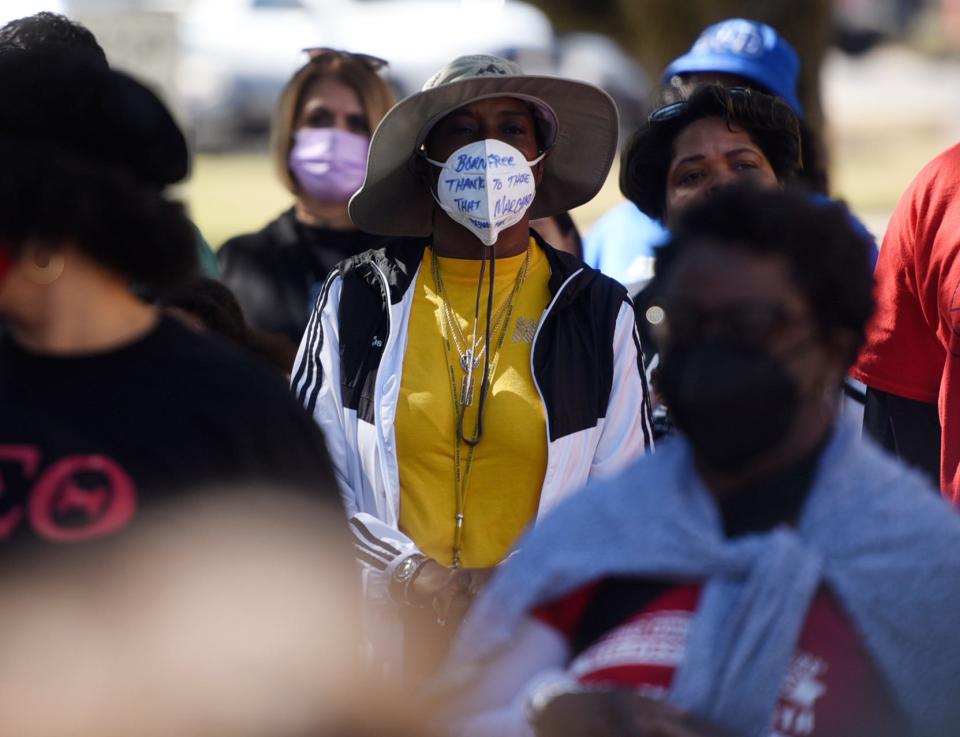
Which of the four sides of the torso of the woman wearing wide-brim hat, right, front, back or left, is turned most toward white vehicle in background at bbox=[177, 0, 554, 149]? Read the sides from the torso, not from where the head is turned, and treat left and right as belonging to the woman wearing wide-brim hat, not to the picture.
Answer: back

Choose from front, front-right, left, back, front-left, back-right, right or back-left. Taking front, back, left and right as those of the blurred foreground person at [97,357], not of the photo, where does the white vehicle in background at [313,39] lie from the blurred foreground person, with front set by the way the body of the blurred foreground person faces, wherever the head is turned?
back-right

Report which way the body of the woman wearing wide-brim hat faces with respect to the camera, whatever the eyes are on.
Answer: toward the camera

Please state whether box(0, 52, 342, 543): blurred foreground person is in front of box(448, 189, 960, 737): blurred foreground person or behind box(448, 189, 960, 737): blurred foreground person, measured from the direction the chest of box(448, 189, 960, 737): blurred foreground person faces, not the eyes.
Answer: in front

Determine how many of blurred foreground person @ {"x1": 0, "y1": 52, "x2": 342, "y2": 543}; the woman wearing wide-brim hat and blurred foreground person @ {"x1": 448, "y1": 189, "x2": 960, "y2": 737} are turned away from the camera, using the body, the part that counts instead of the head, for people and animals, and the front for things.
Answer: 0

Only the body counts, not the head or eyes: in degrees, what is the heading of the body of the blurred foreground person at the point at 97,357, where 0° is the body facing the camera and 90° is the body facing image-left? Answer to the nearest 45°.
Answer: approximately 45°

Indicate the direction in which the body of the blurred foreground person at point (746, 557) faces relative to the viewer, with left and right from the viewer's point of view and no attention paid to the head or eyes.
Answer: facing the viewer and to the left of the viewer

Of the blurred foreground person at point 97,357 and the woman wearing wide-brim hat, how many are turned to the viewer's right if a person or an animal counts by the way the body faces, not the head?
0

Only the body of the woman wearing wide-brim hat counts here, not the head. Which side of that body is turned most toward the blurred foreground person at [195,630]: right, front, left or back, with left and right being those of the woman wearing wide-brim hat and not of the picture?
front

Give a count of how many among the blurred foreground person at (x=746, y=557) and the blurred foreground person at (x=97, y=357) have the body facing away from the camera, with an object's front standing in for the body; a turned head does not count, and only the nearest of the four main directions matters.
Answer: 0

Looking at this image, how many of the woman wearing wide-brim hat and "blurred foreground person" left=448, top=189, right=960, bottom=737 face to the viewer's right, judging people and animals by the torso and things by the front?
0

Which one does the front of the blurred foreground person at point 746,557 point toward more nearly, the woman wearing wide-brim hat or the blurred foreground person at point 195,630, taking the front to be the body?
the blurred foreground person
